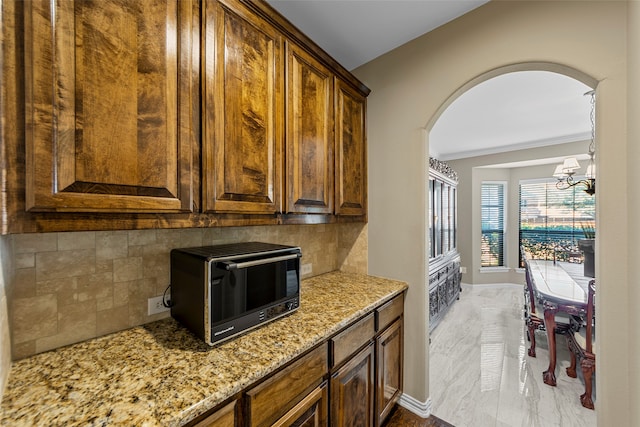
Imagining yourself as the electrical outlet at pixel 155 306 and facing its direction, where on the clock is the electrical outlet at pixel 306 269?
the electrical outlet at pixel 306 269 is roughly at 10 o'clock from the electrical outlet at pixel 155 306.

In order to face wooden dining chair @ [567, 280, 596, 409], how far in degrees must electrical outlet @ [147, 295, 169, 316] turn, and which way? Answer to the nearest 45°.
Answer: approximately 45° to its left

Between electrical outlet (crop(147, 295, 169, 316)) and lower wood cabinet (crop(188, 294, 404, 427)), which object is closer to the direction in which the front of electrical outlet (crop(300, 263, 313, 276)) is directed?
the lower wood cabinet

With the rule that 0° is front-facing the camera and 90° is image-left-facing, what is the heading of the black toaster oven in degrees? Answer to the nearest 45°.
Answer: approximately 315°

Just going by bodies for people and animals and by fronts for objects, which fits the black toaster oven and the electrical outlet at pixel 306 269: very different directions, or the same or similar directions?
same or similar directions

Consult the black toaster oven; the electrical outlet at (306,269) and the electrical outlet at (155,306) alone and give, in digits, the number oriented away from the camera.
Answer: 0

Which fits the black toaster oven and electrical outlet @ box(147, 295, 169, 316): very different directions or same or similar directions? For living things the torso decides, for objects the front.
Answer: same or similar directions

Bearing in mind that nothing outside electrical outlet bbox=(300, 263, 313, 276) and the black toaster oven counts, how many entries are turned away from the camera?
0

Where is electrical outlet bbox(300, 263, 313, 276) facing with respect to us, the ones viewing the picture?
facing the viewer and to the right of the viewer

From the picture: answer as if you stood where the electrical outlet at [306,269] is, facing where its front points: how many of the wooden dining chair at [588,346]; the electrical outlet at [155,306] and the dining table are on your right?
1

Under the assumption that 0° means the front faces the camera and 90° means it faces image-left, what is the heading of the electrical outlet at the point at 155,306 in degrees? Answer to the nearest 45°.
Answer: approximately 315°

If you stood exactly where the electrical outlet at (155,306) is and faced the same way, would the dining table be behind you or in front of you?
in front
